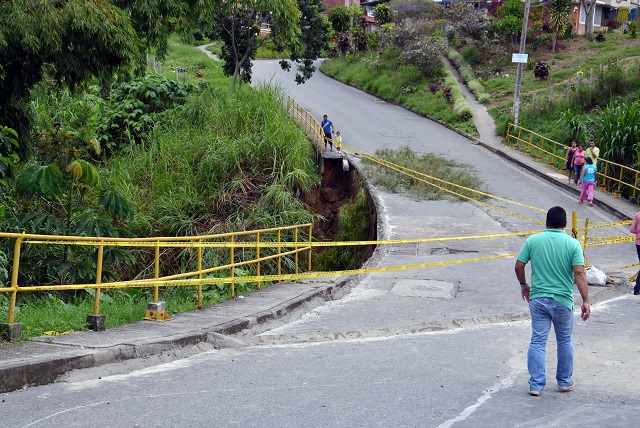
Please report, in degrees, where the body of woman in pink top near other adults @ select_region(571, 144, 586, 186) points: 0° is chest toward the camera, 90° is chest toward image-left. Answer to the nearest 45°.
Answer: approximately 0°

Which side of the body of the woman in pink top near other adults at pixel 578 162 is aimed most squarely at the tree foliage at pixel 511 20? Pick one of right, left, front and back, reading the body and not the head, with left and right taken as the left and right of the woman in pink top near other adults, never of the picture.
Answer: back

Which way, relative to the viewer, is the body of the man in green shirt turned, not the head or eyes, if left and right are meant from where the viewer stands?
facing away from the viewer

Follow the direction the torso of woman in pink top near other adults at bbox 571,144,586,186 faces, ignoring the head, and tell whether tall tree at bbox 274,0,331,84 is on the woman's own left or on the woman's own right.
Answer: on the woman's own right

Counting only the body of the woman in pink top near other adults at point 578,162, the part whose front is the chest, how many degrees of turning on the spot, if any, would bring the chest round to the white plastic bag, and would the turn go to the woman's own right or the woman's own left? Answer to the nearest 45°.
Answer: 0° — they already face it

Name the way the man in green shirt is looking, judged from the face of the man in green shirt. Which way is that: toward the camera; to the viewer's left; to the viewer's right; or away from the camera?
away from the camera

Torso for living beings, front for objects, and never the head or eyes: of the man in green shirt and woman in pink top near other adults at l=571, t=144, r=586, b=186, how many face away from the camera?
1

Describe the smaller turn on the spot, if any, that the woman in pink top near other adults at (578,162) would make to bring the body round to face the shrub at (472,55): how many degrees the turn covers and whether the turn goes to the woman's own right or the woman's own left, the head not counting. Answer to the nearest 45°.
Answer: approximately 180°

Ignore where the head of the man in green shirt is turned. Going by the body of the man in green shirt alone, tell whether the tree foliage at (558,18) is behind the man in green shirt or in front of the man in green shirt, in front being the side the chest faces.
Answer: in front

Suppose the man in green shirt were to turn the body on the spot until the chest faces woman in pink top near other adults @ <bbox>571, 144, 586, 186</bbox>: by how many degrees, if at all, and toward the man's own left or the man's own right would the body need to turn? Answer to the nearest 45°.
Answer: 0° — they already face them

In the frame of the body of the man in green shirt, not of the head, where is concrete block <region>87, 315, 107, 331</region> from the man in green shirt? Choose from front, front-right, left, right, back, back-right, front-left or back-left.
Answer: left

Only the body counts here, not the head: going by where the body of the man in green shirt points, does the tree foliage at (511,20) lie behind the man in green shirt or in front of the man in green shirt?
in front

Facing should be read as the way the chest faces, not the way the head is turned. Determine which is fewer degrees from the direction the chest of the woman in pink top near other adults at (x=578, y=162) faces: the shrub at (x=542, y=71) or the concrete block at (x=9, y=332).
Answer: the concrete block

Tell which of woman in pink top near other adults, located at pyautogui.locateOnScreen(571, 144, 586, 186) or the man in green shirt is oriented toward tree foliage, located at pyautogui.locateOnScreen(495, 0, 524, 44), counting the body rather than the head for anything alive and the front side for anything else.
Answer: the man in green shirt

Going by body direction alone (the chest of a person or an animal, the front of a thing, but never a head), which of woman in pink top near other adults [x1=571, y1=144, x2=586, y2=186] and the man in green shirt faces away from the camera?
the man in green shirt

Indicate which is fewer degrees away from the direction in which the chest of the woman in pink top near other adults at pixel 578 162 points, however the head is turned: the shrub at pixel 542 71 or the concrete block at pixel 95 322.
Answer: the concrete block

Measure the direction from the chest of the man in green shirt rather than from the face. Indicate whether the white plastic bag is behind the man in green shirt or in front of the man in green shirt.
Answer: in front
